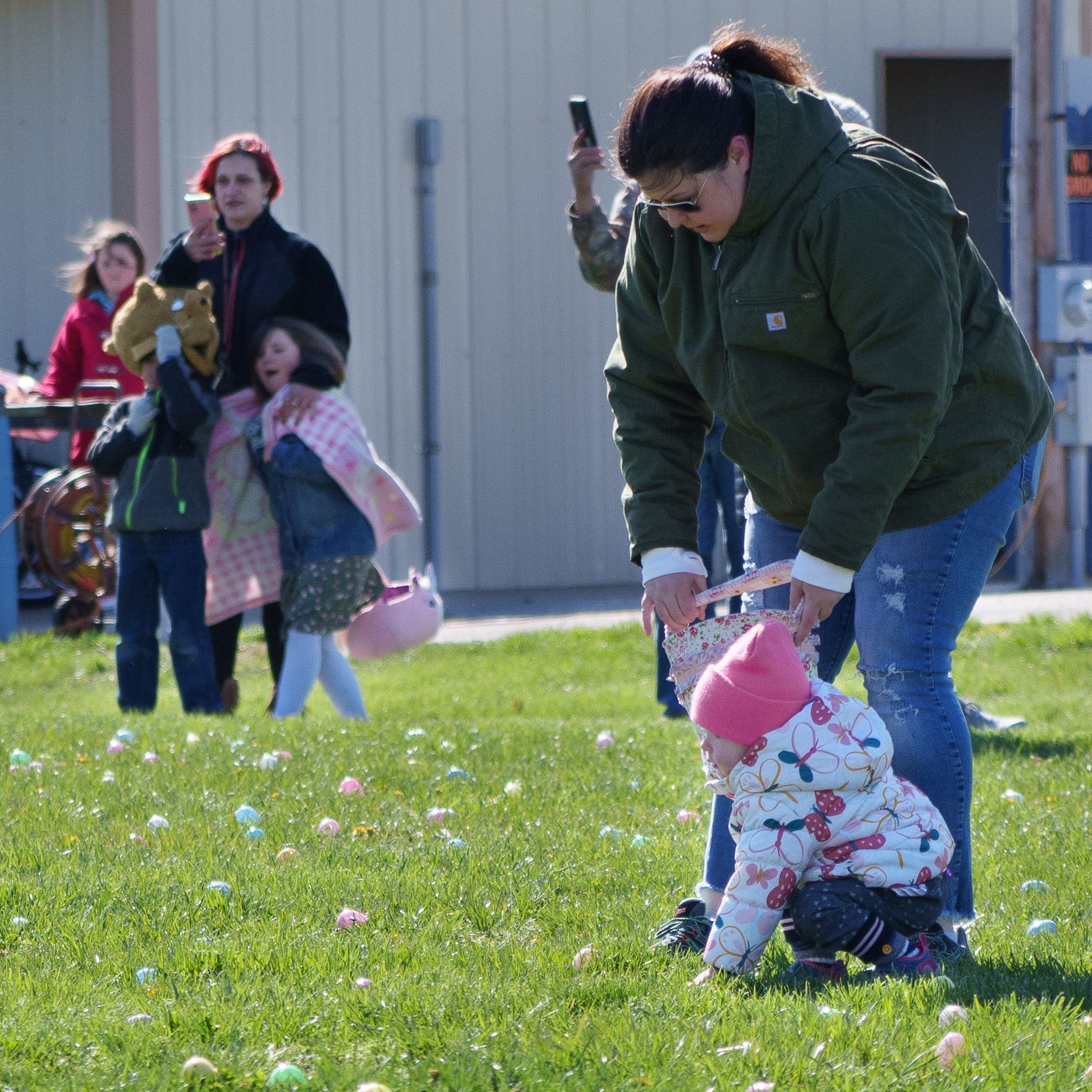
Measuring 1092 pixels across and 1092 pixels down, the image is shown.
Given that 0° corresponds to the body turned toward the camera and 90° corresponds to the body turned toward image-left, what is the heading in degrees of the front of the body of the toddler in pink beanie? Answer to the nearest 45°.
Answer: approximately 90°

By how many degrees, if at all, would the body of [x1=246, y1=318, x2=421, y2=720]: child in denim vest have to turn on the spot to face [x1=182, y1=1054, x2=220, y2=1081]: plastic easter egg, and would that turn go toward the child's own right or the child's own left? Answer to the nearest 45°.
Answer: approximately 45° to the child's own left

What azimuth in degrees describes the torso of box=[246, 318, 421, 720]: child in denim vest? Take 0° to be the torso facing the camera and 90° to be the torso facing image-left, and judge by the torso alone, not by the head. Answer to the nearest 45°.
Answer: approximately 45°
